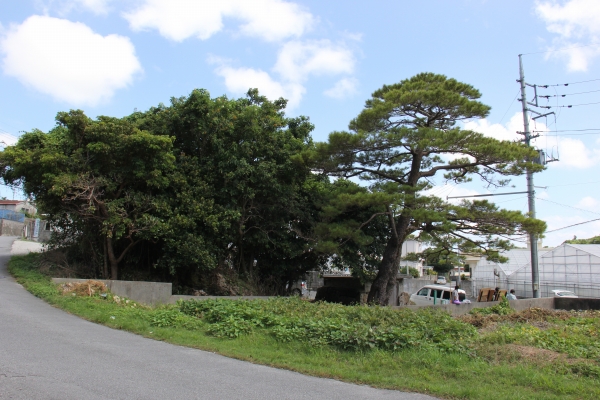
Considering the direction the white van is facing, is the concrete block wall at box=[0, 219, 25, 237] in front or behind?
in front

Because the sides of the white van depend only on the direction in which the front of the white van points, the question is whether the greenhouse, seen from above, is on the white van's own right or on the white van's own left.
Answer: on the white van's own right

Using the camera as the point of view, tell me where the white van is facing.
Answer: facing to the left of the viewer

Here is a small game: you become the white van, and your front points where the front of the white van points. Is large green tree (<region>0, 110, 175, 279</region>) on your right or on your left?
on your left

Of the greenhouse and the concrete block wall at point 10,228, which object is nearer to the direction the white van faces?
the concrete block wall

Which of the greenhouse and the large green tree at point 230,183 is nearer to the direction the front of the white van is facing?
the large green tree

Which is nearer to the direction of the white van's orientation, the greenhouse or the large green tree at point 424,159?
the large green tree

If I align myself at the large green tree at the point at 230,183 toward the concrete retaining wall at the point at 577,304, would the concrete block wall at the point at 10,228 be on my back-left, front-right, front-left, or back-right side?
back-left

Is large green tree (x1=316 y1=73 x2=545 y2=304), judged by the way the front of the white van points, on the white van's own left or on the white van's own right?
on the white van's own left

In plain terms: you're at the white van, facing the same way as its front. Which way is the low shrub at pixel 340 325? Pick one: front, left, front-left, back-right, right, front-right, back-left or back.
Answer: left

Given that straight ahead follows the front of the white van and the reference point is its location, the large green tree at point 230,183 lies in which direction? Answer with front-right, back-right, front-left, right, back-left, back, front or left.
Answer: front-left
